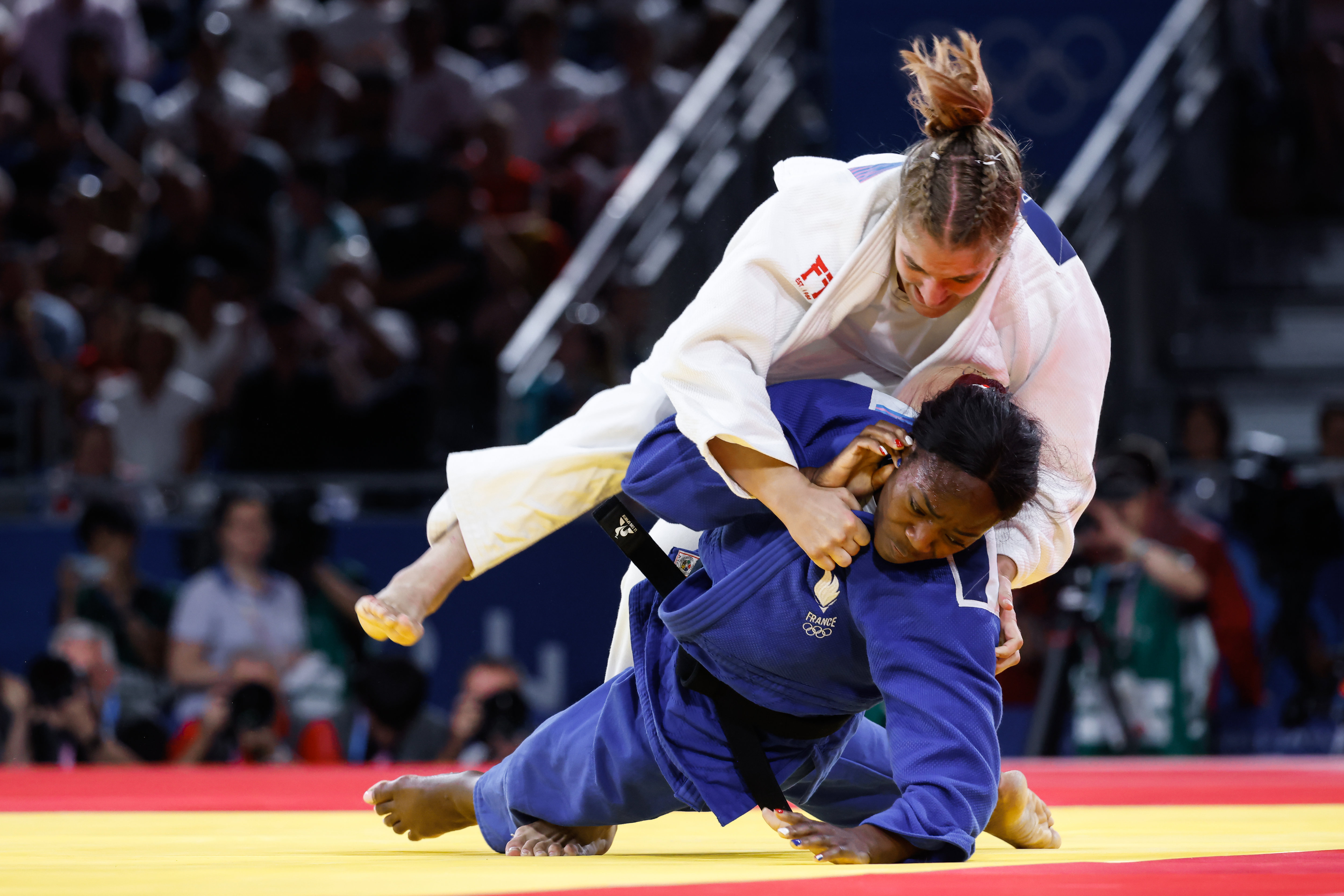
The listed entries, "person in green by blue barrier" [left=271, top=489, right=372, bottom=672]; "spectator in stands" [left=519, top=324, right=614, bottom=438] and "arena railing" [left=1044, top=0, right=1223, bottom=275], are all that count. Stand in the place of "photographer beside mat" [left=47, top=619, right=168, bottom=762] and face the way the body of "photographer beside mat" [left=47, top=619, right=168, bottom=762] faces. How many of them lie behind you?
3

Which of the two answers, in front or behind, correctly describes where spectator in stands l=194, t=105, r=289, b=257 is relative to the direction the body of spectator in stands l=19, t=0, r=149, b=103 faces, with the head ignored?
in front

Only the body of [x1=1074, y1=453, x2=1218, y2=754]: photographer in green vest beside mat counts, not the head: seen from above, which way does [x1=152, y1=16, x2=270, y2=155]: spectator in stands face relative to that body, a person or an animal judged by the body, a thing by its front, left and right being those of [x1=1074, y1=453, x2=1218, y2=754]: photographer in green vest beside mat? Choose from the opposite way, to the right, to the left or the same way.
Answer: to the left

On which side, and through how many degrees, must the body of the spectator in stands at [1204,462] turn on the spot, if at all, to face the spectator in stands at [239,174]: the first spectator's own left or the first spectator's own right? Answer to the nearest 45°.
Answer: approximately 90° to the first spectator's own right

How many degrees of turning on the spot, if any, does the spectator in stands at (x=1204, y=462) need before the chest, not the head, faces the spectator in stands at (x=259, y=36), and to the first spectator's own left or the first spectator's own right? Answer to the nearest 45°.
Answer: approximately 90° to the first spectator's own right

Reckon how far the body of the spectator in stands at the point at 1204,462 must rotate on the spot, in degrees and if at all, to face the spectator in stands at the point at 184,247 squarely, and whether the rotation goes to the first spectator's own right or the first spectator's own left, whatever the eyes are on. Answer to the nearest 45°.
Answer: approximately 90° to the first spectator's own right

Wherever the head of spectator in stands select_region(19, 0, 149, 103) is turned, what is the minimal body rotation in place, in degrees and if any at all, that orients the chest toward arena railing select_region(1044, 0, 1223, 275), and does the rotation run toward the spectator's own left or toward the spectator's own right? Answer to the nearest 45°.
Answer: approximately 90° to the spectator's own left

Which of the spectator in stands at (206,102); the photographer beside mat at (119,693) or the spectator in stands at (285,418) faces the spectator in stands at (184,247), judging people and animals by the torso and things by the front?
the spectator in stands at (206,102)

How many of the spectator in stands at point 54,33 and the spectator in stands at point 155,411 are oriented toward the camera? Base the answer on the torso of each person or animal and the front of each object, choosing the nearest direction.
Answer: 2
